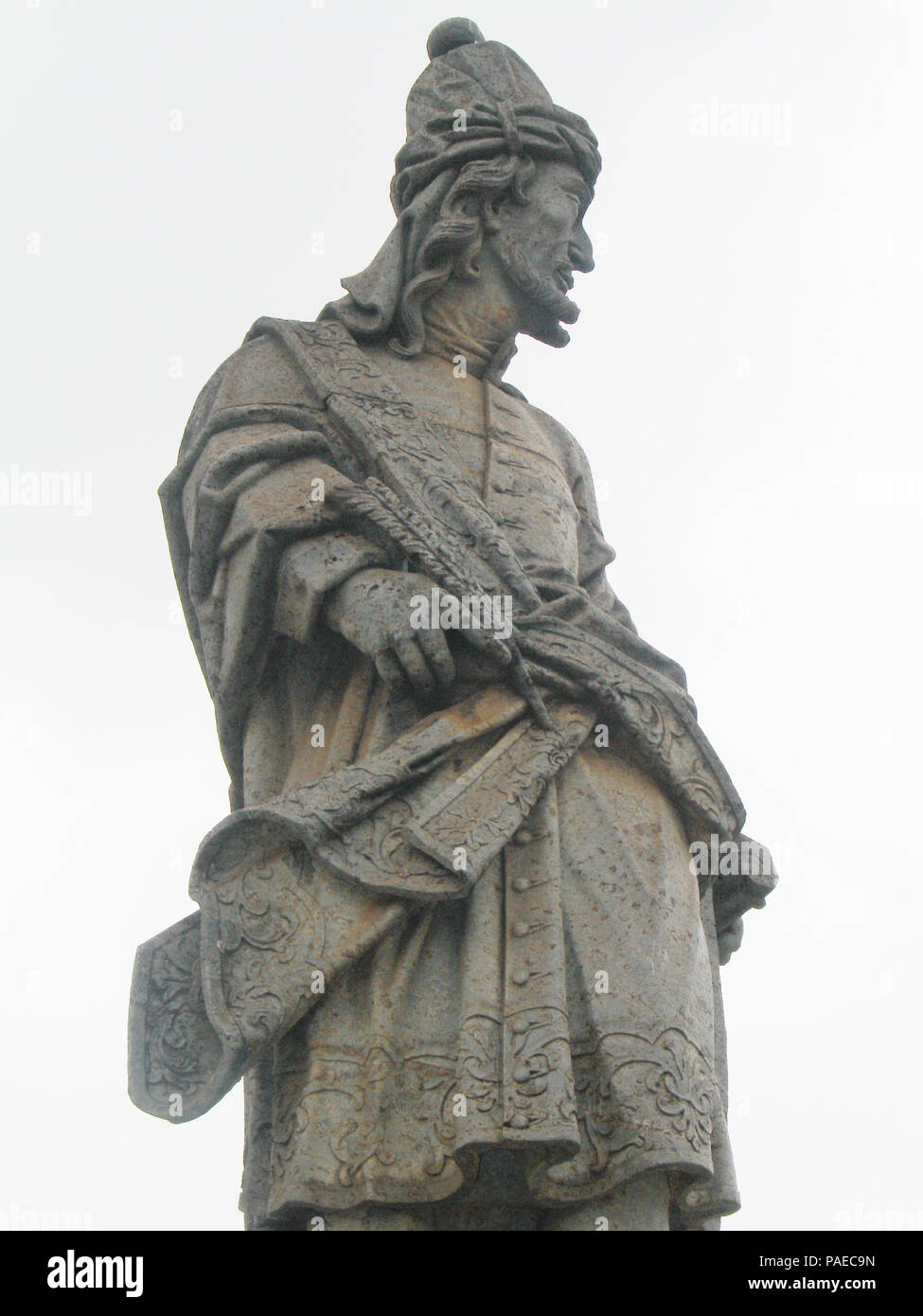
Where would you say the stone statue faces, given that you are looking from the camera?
facing the viewer and to the right of the viewer
